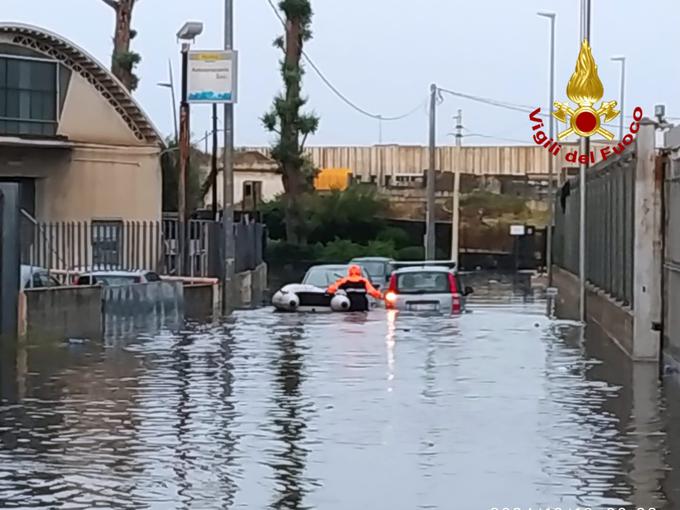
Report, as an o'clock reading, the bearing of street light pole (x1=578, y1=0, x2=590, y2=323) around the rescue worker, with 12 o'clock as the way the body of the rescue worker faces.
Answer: The street light pole is roughly at 4 o'clock from the rescue worker.

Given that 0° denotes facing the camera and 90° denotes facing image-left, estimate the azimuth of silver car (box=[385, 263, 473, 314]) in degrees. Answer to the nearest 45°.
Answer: approximately 180°

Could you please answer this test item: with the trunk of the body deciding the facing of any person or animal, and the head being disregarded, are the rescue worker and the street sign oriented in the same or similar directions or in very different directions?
very different directions

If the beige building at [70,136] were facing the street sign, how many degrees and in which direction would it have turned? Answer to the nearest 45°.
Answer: approximately 45° to its left

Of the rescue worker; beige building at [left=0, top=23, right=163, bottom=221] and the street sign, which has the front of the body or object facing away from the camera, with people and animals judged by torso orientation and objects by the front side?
the rescue worker

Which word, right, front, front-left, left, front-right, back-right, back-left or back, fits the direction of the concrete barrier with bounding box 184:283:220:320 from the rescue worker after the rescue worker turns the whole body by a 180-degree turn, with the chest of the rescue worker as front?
right

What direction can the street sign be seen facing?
toward the camera

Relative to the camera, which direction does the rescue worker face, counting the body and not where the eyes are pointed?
away from the camera

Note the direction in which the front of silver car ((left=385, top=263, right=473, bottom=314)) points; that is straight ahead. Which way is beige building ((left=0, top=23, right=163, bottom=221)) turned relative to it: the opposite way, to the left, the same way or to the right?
the opposite way

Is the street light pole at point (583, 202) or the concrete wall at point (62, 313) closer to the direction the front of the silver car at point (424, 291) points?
the street light pole

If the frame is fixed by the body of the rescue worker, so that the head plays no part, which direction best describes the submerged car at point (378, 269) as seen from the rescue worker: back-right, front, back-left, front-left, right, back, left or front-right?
front

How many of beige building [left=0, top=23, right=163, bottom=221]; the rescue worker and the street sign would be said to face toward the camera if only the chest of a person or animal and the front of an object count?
2

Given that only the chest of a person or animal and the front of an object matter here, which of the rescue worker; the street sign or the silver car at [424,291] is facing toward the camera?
the street sign

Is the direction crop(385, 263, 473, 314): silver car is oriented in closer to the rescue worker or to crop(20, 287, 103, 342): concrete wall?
the rescue worker
